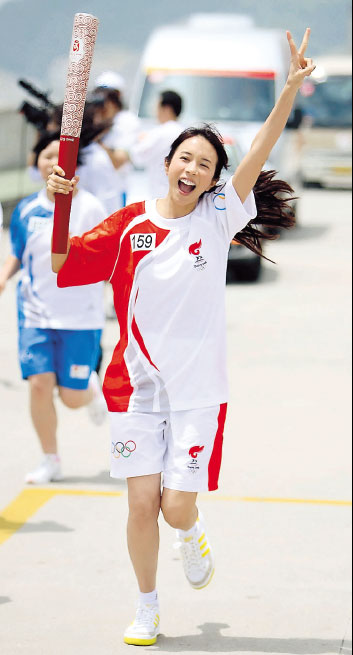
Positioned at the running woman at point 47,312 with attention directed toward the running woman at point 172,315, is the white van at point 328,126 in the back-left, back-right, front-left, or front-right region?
back-left

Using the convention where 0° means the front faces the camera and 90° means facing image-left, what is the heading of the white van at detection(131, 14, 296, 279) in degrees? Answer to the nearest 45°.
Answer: approximately 0°

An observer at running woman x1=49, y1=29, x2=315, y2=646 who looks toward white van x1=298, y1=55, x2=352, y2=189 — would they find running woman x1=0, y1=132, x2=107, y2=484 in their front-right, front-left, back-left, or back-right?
front-left

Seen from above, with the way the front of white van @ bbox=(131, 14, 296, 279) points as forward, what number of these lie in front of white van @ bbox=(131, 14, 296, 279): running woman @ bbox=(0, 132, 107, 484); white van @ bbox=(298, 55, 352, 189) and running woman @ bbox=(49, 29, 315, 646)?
2

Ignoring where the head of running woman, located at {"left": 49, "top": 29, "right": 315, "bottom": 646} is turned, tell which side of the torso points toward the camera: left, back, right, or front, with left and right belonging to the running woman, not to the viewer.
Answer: front

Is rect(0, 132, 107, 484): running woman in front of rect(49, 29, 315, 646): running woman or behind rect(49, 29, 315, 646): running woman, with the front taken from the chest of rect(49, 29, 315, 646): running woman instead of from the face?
behind

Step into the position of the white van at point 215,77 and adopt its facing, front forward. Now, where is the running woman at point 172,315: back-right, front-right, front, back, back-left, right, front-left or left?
front

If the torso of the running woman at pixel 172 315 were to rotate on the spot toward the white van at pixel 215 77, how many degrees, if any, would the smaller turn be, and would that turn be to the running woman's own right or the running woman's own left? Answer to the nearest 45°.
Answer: approximately 180°

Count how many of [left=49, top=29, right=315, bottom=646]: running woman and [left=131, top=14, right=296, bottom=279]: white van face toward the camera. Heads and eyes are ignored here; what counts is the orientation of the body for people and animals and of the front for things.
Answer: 2

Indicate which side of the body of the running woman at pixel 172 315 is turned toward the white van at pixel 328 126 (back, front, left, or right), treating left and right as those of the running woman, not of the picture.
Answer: back

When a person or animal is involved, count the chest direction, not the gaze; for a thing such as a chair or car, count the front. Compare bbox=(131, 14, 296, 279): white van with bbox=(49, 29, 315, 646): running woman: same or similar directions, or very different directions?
same or similar directions
